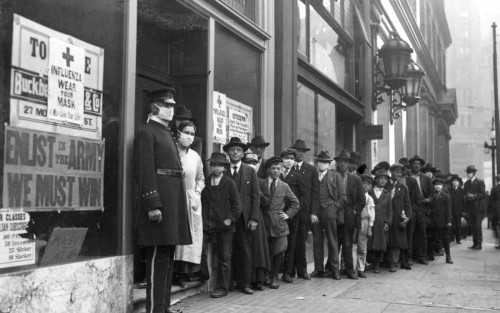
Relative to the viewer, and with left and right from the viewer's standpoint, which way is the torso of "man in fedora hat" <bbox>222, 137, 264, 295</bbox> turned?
facing the viewer

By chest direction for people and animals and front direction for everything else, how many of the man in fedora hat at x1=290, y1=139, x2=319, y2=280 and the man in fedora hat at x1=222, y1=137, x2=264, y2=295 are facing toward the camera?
2

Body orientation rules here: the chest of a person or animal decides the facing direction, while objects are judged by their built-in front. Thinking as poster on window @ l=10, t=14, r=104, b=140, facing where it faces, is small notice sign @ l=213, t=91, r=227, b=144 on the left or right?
on its left

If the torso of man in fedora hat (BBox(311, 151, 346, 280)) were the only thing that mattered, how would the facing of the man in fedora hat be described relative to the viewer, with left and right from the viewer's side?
facing the viewer and to the left of the viewer

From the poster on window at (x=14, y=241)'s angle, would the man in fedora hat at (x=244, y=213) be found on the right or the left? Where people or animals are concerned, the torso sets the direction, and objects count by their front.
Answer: on its left

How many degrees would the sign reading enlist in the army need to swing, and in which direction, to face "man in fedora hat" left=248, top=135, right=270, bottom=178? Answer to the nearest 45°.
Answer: approximately 90° to its left

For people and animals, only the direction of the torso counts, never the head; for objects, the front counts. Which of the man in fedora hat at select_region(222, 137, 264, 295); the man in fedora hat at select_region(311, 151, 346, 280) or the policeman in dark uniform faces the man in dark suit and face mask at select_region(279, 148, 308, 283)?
the man in fedora hat at select_region(311, 151, 346, 280)

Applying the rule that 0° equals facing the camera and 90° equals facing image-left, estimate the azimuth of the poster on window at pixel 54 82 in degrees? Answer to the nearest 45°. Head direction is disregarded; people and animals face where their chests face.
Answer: approximately 315°

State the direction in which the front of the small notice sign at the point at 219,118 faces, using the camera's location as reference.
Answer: facing the viewer and to the right of the viewer

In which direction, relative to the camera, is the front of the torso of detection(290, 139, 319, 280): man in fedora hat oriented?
toward the camera

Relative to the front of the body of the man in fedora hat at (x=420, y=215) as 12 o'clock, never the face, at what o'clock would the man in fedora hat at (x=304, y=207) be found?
the man in fedora hat at (x=304, y=207) is roughly at 1 o'clock from the man in fedora hat at (x=420, y=215).

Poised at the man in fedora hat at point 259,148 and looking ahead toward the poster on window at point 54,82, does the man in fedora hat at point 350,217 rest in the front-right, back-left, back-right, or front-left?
back-left
